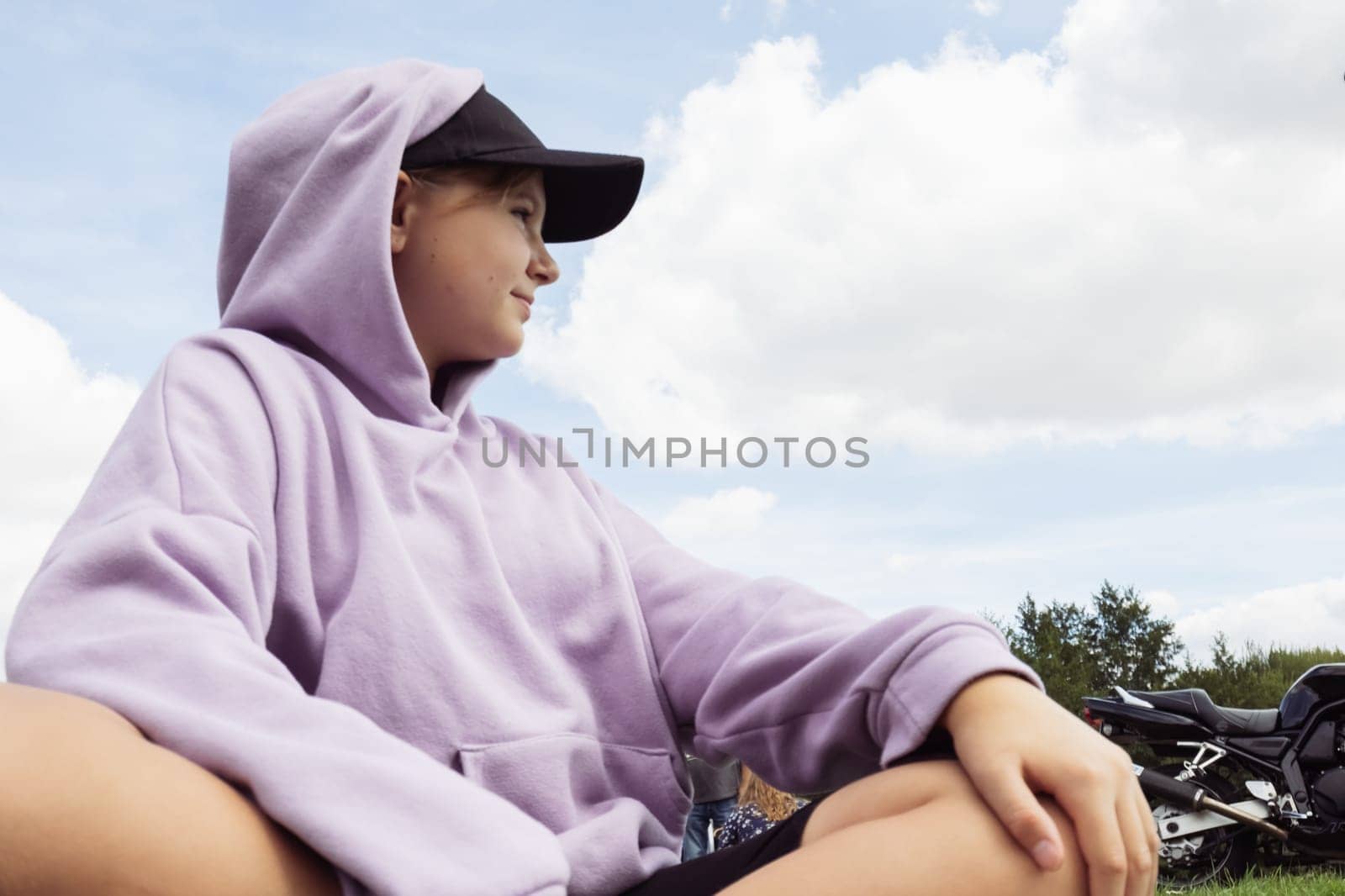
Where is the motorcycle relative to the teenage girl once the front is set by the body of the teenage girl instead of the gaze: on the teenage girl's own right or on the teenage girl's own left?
on the teenage girl's own left

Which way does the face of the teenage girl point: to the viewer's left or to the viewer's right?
to the viewer's right

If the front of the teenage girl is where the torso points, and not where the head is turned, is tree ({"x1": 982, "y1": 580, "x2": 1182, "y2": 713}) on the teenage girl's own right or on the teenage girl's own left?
on the teenage girl's own left

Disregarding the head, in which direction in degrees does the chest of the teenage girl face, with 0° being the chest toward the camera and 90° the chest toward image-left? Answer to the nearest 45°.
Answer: approximately 315°

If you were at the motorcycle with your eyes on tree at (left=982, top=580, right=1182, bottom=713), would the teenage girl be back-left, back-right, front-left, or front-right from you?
back-left
